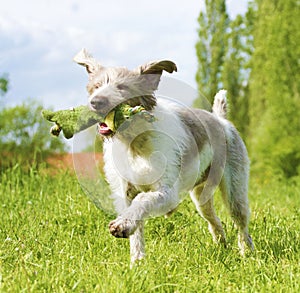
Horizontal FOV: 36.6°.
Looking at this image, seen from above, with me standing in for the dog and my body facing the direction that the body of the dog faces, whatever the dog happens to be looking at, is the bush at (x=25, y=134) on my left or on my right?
on my right

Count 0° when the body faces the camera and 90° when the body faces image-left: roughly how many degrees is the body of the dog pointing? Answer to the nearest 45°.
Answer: approximately 45°

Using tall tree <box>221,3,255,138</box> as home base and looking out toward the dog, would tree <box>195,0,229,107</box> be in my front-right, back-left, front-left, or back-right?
back-right

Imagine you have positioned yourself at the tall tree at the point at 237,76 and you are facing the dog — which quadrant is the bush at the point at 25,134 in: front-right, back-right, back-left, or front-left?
front-right

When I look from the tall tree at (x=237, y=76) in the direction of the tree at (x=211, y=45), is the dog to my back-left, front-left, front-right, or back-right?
back-left

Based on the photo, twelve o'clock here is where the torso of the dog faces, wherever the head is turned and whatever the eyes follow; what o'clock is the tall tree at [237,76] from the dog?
The tall tree is roughly at 5 o'clock from the dog.

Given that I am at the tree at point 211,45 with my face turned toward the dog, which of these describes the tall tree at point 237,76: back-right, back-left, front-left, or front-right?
front-left

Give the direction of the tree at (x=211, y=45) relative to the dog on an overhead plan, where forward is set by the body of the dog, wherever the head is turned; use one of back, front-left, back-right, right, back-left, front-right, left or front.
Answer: back-right
